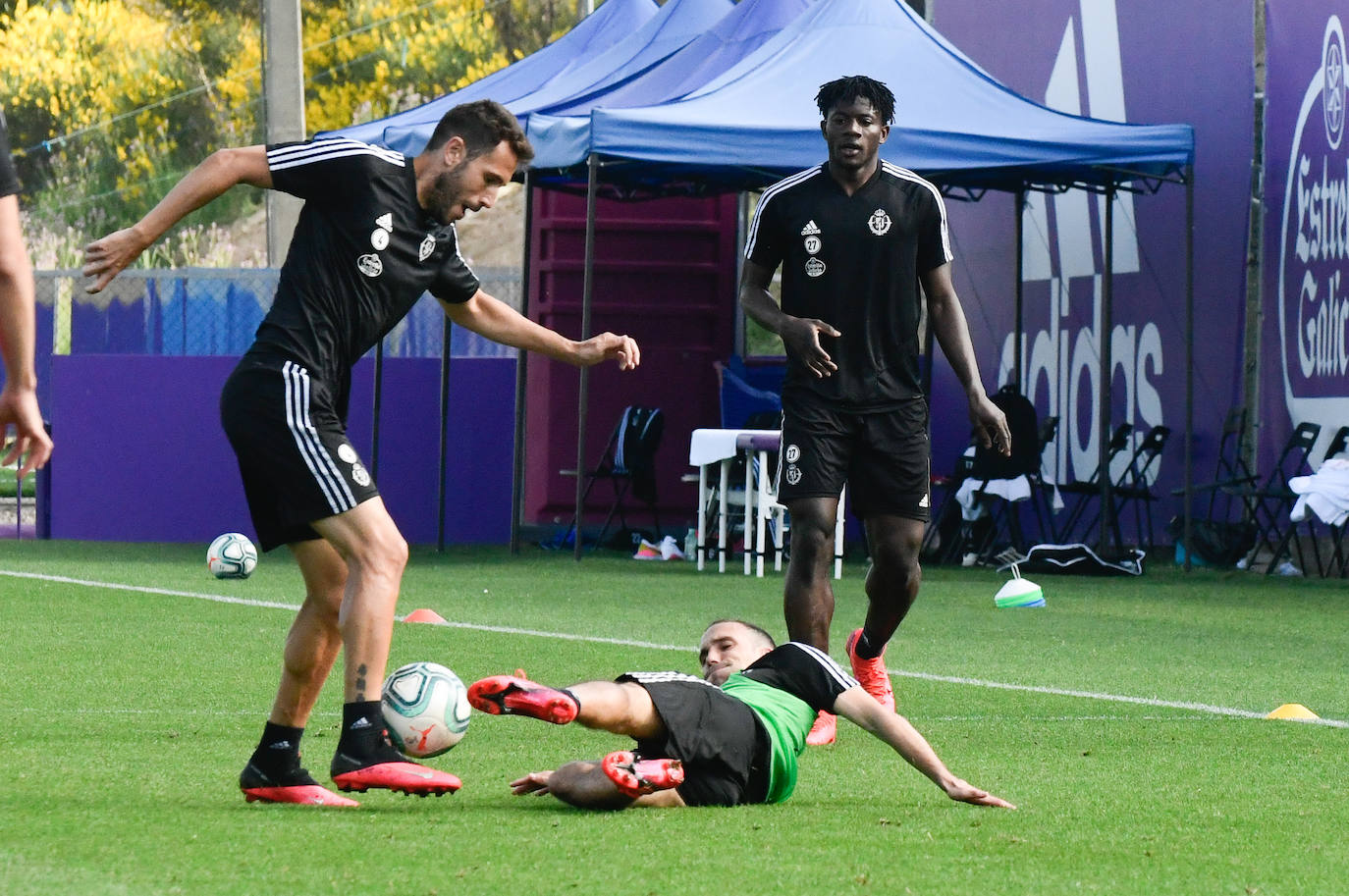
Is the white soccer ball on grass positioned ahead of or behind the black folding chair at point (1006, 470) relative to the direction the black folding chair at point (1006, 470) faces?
ahead

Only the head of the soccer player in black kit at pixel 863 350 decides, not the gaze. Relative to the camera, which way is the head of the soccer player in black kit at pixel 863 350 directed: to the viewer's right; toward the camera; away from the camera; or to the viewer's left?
toward the camera

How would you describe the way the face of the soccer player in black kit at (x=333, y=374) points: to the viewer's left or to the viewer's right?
to the viewer's right

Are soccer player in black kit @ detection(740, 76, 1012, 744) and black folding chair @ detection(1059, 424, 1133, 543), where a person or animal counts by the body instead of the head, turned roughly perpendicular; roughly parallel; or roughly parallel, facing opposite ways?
roughly perpendicular

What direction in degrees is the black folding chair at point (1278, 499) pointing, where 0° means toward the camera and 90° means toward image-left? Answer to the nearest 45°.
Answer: approximately 90°

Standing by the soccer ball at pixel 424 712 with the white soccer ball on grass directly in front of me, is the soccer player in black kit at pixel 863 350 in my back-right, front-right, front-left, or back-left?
front-right

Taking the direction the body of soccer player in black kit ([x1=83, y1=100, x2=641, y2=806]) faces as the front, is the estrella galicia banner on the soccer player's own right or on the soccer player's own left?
on the soccer player's own left

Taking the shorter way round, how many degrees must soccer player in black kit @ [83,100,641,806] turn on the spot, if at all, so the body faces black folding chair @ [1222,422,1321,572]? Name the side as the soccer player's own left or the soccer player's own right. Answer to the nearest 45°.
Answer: approximately 90° to the soccer player's own left

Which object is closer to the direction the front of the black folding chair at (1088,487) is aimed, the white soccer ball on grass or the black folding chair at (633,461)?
the black folding chair

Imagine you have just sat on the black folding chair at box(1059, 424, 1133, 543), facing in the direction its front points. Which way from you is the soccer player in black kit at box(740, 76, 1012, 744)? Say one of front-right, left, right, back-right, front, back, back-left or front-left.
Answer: left

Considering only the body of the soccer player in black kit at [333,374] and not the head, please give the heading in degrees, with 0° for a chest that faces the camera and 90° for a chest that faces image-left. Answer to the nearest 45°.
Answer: approximately 315°

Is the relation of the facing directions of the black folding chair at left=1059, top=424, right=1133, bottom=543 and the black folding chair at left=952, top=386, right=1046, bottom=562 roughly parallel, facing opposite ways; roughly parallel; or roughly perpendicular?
roughly parallel
